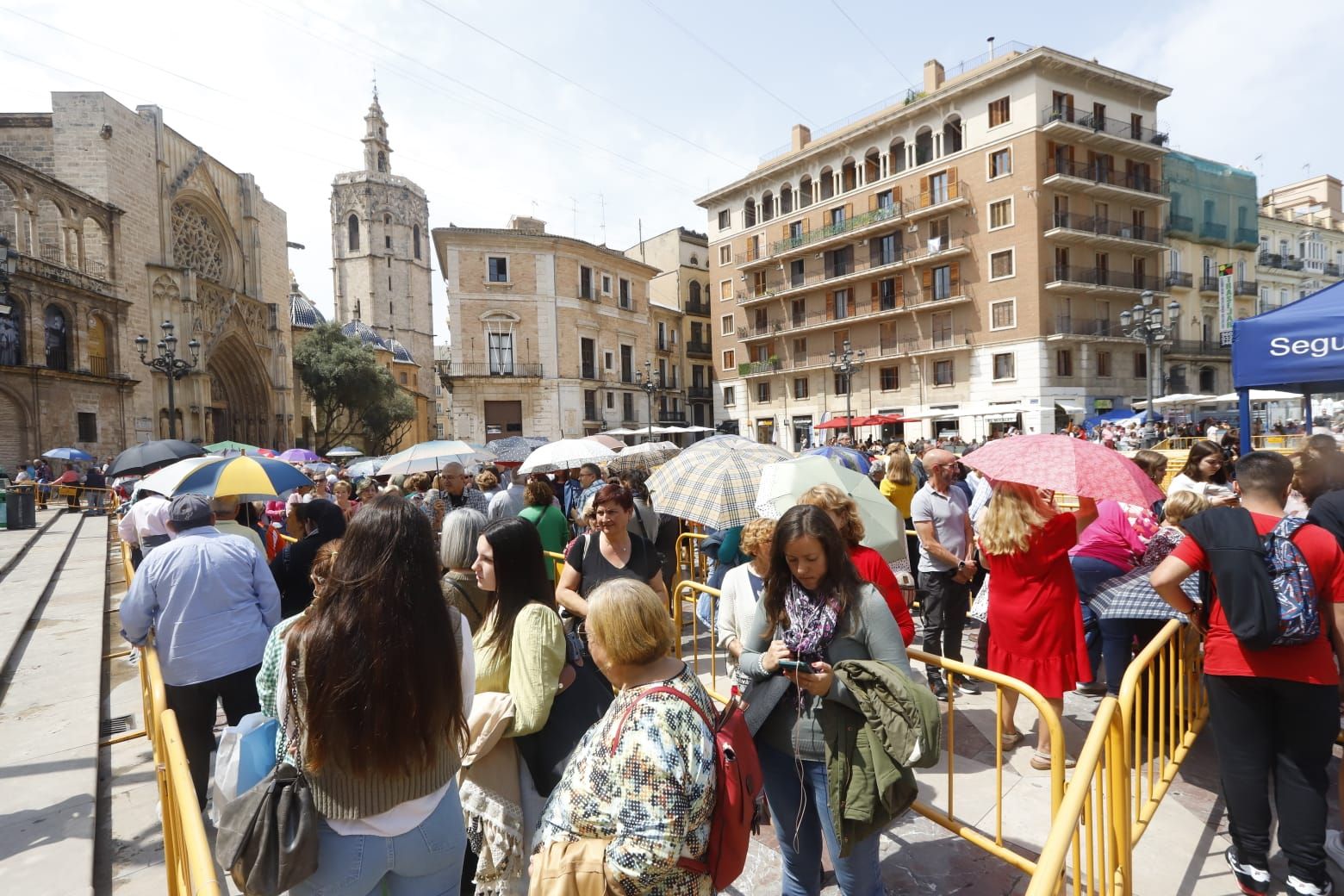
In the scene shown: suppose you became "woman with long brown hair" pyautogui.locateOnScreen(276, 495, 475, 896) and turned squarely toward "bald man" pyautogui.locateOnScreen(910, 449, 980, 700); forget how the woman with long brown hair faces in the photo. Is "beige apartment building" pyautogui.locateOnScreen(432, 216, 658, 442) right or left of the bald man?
left

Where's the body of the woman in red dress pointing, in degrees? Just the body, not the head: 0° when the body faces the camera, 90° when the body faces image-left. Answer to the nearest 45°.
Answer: approximately 225°

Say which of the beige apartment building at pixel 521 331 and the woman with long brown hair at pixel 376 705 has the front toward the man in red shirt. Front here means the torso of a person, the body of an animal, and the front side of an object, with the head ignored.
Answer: the beige apartment building

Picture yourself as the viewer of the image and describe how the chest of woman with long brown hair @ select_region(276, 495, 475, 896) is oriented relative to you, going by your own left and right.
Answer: facing away from the viewer

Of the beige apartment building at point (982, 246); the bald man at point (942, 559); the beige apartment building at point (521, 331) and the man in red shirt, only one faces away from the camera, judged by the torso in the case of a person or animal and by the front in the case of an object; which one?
the man in red shirt

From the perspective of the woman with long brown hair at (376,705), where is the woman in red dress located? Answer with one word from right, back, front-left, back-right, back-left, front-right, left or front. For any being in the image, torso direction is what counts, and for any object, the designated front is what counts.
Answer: right

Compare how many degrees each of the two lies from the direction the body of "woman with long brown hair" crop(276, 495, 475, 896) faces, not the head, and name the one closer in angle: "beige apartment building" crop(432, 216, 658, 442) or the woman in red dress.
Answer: the beige apartment building

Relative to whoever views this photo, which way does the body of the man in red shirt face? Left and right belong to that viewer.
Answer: facing away from the viewer

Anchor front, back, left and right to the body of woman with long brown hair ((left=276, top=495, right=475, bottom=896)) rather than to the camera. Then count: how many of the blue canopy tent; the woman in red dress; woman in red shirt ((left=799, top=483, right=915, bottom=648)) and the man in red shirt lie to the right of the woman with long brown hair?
4

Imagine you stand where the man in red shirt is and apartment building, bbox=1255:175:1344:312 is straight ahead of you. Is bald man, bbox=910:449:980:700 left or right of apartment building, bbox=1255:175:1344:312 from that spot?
left

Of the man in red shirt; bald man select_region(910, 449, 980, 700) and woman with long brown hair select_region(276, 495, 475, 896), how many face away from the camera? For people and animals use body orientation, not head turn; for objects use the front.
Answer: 2

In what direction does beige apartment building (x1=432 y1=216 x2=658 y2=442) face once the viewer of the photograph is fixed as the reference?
facing the viewer

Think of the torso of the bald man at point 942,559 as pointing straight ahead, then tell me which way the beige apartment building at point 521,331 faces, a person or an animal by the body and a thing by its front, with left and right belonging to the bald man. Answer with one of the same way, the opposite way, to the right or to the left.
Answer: the same way

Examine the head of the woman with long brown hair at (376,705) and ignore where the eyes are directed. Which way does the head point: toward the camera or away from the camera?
away from the camera

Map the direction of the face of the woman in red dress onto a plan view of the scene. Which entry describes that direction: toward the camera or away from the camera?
away from the camera

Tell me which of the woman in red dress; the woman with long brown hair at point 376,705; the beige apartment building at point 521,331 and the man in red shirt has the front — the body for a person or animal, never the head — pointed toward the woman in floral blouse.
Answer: the beige apartment building
